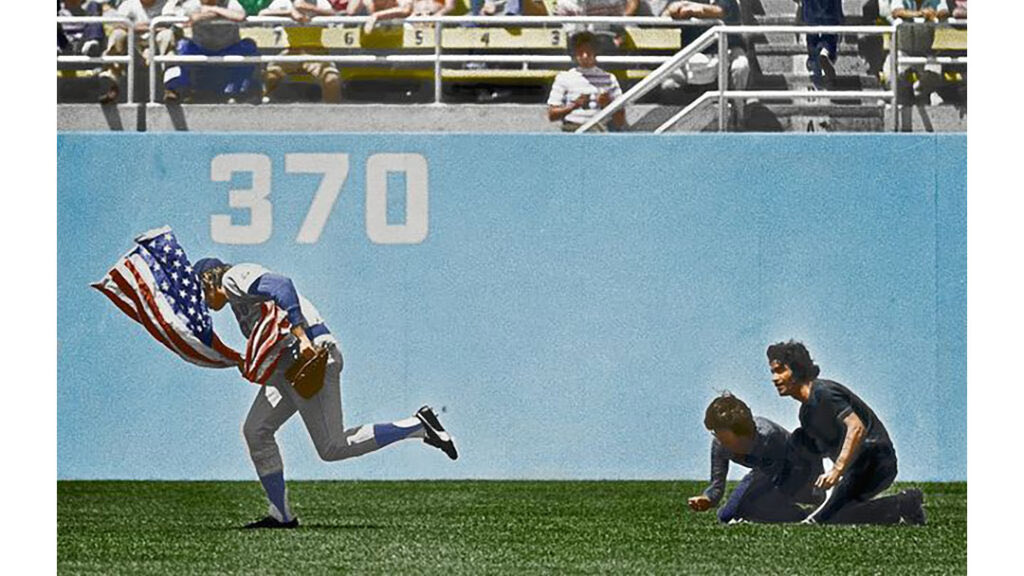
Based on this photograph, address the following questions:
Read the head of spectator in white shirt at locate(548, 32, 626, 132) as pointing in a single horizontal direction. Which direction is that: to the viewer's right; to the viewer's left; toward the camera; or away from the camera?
toward the camera

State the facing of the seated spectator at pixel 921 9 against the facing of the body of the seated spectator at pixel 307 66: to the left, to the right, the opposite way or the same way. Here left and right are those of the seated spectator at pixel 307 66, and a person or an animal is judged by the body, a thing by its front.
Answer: the same way

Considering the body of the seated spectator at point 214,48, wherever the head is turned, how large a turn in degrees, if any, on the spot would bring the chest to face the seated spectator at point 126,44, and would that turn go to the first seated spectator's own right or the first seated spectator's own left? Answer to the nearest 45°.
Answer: approximately 90° to the first seated spectator's own right

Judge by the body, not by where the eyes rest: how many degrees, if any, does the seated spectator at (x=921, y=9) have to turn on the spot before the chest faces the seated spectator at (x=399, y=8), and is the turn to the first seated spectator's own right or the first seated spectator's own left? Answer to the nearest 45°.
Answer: approximately 90° to the first seated spectator's own right

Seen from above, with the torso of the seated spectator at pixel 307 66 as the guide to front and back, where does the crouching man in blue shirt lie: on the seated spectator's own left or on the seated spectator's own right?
on the seated spectator's own left

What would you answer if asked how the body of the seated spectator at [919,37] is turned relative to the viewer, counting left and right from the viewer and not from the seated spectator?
facing the viewer

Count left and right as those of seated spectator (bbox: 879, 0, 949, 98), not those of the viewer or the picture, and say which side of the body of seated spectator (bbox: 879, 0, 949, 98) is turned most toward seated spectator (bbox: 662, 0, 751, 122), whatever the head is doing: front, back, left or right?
right

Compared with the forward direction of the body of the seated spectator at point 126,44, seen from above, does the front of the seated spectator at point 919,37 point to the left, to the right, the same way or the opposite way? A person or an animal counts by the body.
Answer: the same way

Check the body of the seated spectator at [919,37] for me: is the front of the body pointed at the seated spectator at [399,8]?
no

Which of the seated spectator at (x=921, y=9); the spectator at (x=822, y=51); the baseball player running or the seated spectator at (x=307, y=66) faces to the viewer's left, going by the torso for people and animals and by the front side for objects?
the baseball player running

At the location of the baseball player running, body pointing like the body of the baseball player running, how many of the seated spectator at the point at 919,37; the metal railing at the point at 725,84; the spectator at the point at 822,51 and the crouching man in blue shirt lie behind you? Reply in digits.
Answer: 4

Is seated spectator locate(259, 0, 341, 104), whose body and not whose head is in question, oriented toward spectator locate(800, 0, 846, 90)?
no

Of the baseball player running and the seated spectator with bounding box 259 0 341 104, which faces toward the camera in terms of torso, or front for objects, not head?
the seated spectator

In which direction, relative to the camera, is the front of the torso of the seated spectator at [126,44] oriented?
toward the camera

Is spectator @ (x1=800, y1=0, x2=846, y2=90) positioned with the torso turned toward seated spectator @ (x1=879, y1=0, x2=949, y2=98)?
no

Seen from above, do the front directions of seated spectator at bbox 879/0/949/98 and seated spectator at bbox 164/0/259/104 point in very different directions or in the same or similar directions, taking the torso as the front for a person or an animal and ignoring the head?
same or similar directions
